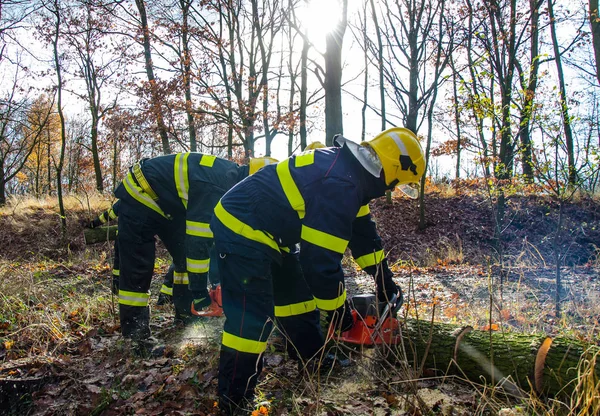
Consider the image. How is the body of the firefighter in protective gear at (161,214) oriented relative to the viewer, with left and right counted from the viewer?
facing to the right of the viewer

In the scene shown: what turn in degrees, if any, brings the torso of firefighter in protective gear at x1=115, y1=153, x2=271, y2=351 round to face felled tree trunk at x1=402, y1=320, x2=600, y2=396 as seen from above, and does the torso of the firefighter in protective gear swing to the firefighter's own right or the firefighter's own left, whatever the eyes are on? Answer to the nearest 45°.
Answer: approximately 45° to the firefighter's own right

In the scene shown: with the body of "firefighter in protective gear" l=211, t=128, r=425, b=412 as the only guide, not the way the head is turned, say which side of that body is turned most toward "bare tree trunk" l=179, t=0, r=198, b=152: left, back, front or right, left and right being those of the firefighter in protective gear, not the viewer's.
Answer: left

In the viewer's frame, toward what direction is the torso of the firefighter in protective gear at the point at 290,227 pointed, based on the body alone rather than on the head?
to the viewer's right

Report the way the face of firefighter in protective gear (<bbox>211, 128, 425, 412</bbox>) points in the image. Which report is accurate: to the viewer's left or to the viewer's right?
to the viewer's right

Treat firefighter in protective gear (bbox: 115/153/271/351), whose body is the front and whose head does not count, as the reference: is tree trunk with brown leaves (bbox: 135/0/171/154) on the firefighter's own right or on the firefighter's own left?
on the firefighter's own left
